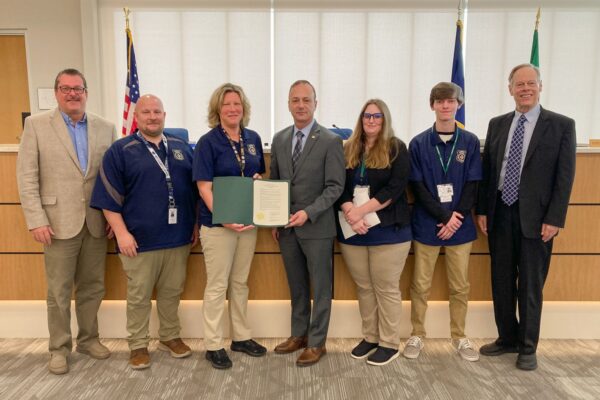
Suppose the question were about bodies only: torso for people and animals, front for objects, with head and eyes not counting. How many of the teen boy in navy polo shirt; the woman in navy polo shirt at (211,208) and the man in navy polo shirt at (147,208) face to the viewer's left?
0

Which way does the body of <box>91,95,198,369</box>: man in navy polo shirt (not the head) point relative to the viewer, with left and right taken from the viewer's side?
facing the viewer and to the right of the viewer

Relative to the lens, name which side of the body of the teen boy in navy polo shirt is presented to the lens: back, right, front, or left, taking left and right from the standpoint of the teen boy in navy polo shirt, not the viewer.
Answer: front

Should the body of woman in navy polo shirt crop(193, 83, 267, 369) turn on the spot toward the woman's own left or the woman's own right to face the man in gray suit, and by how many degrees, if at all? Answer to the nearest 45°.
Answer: approximately 45° to the woman's own left

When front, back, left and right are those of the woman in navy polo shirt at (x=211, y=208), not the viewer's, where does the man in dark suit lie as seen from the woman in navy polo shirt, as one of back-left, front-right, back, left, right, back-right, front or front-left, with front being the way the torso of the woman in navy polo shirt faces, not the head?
front-left

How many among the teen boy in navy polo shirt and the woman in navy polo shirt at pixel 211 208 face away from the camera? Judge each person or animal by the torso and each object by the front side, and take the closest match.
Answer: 0

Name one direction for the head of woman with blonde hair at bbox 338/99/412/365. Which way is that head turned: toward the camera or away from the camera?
toward the camera

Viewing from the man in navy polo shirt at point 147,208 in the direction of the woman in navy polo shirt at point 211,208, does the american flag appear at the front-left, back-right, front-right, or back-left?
back-left

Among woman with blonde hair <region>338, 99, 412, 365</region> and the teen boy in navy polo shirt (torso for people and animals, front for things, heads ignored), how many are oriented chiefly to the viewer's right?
0

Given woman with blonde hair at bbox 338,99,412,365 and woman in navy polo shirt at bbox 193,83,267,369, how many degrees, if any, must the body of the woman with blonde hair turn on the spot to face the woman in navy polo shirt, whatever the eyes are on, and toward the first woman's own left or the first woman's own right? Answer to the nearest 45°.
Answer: approximately 45° to the first woman's own right

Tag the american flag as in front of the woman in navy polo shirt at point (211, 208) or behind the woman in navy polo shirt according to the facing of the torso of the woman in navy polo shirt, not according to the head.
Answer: behind

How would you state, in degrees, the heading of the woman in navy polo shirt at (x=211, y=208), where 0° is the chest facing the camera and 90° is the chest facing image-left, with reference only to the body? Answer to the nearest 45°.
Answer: approximately 315°

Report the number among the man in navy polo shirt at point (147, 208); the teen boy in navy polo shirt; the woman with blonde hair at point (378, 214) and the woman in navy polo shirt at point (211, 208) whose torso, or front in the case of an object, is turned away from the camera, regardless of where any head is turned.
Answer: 0
